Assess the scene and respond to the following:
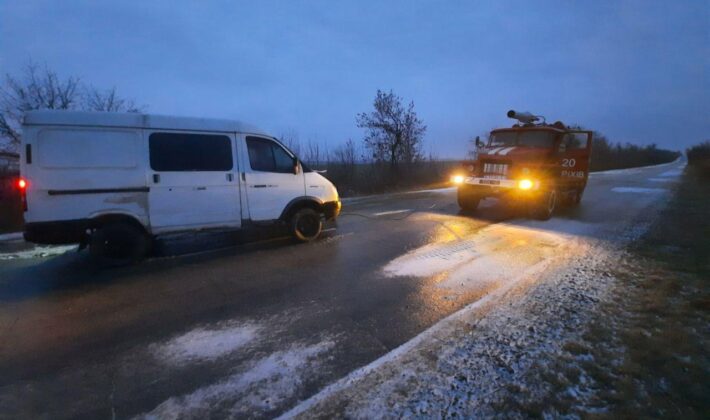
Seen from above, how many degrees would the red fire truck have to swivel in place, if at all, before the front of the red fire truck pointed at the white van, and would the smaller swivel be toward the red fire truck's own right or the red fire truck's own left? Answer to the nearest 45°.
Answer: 0° — it already faces it

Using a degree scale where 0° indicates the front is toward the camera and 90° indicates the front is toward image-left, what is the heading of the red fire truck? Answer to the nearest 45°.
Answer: approximately 45°
